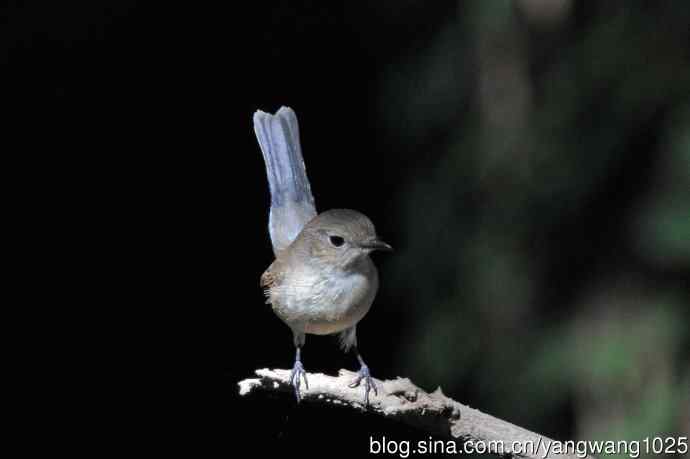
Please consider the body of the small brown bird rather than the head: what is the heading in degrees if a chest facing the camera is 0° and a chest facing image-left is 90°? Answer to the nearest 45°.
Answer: approximately 315°
